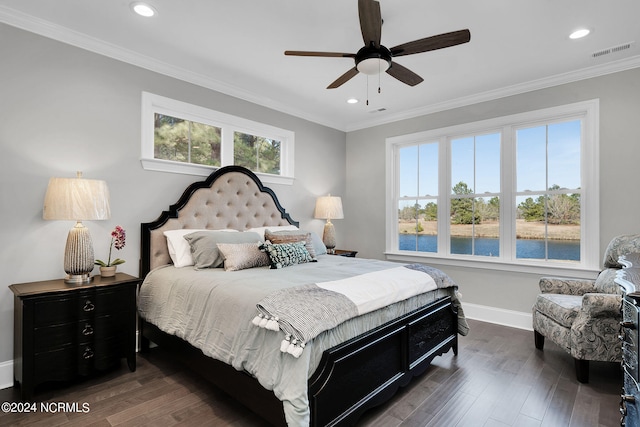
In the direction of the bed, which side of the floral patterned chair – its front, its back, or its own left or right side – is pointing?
front

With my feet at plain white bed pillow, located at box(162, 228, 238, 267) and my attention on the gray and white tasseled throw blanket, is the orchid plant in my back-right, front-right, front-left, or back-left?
back-right

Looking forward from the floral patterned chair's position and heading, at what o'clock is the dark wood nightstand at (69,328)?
The dark wood nightstand is roughly at 12 o'clock from the floral patterned chair.

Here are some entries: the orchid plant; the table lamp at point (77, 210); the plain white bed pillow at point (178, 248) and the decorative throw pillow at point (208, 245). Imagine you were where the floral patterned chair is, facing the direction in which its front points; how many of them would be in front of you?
4

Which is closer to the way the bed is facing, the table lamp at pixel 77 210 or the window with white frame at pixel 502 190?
the window with white frame

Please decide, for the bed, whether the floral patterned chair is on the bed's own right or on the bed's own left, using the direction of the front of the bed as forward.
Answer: on the bed's own left

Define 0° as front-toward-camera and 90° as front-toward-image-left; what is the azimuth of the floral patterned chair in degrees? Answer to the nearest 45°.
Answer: approximately 45°

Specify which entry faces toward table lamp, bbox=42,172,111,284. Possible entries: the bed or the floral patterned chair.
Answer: the floral patterned chair

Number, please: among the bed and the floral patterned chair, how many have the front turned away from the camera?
0

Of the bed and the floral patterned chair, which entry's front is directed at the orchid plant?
the floral patterned chair
